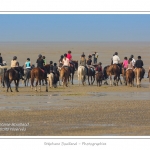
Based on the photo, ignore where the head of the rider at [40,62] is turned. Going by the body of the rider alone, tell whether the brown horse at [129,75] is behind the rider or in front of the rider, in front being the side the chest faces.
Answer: in front

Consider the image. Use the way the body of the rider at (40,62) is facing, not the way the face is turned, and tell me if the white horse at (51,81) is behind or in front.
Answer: in front

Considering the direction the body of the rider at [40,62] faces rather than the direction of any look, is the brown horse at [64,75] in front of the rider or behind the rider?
in front
